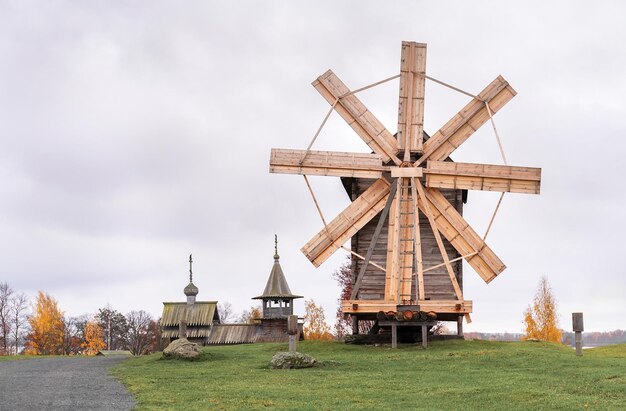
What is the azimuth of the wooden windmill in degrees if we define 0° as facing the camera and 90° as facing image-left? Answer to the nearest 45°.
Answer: approximately 0°

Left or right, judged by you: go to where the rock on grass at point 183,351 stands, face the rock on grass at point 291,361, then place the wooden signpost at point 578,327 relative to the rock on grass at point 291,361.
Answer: left

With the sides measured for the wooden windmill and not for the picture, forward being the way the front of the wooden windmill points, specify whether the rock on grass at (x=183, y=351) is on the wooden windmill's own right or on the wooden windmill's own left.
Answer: on the wooden windmill's own right

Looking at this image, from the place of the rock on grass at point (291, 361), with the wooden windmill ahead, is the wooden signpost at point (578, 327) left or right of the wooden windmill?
right

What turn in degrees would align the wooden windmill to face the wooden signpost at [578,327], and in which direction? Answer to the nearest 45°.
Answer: approximately 45° to its left
